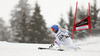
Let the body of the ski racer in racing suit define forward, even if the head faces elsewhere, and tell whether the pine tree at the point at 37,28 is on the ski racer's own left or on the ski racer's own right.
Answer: on the ski racer's own right

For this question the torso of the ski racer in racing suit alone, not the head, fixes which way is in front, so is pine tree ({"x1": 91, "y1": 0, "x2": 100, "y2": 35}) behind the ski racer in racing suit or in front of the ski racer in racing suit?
behind

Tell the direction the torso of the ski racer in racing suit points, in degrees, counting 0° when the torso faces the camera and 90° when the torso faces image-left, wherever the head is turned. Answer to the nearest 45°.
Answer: approximately 45°
